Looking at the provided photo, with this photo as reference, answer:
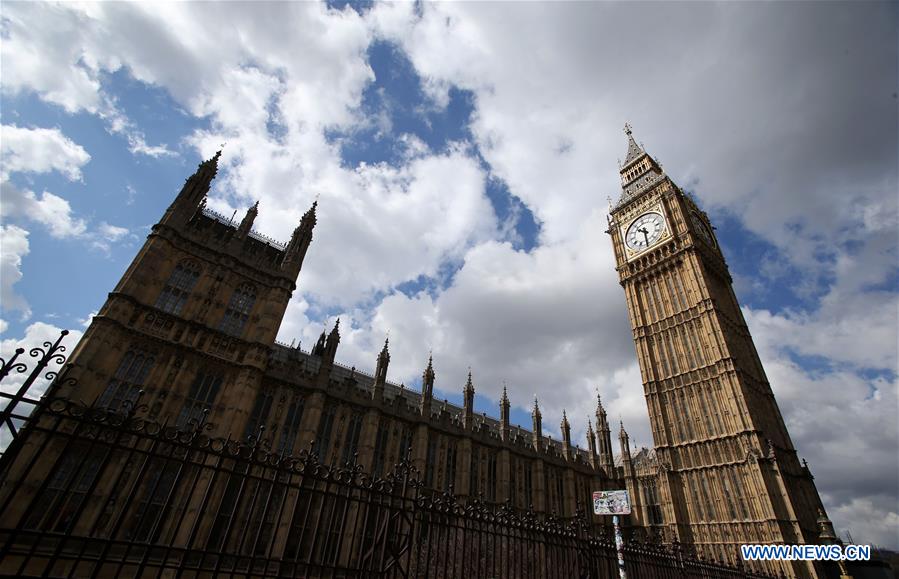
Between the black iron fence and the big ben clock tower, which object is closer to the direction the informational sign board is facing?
the black iron fence

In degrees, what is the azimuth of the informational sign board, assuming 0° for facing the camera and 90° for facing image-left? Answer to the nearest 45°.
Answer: approximately 0°

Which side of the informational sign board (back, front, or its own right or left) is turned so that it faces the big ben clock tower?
back
